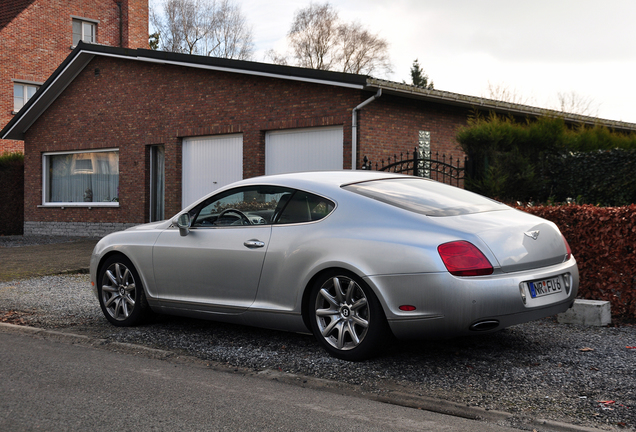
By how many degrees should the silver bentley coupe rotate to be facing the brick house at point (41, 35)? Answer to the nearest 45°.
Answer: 0° — it already faces it

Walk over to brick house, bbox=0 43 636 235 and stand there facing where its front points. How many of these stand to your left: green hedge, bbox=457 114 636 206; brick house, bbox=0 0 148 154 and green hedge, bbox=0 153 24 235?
1

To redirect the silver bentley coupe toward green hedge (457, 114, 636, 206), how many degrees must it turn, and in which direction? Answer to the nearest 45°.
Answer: approximately 90° to its right

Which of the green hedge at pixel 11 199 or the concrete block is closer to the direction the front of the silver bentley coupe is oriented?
the green hedge

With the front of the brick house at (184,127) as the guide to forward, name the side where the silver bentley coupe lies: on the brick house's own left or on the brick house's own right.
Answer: on the brick house's own left

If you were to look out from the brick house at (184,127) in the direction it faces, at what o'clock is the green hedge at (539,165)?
The green hedge is roughly at 9 o'clock from the brick house.

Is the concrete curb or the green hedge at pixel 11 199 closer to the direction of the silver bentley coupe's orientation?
the green hedge

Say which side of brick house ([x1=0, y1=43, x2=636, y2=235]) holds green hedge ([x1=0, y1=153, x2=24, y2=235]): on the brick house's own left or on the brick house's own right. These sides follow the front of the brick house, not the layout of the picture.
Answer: on the brick house's own right

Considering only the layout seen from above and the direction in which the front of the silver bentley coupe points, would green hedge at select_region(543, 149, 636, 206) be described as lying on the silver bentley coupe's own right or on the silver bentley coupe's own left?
on the silver bentley coupe's own right

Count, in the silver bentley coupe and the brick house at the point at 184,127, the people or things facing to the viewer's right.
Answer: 0

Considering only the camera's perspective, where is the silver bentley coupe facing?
facing away from the viewer and to the left of the viewer

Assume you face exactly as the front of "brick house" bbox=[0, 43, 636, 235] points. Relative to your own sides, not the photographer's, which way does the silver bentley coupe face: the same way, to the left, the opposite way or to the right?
to the right

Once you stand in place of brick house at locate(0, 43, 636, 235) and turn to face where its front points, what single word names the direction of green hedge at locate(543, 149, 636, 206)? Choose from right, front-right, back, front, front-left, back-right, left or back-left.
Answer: left
